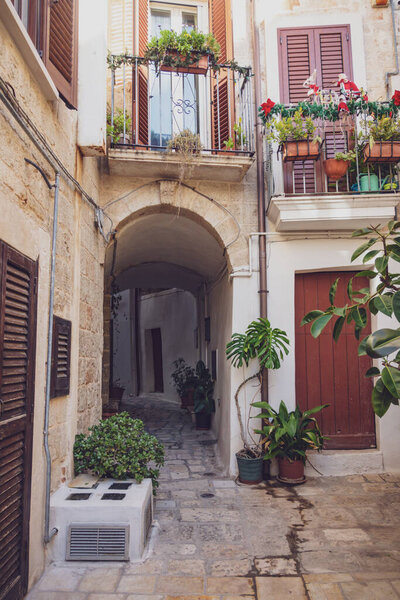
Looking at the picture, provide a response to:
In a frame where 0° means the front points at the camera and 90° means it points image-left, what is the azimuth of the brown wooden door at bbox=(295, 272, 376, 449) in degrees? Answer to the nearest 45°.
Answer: approximately 0°

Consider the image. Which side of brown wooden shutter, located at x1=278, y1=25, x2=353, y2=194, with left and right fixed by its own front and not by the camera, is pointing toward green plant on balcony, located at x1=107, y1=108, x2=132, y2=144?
right

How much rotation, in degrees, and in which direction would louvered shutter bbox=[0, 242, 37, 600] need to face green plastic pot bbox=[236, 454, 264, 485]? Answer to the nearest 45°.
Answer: approximately 90° to its left

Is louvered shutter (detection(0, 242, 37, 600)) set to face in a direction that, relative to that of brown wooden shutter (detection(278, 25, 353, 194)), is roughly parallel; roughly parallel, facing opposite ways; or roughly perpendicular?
roughly perpendicular

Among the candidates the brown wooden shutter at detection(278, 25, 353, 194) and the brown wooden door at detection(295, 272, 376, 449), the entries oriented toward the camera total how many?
2

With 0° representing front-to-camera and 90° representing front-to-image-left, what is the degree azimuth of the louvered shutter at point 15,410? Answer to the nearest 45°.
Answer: approximately 315°

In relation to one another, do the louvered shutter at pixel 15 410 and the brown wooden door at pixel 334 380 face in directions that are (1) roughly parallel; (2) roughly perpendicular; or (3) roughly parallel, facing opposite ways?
roughly perpendicular
